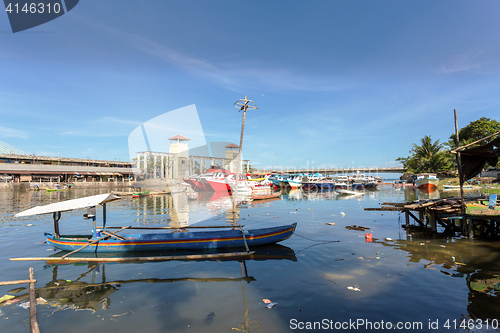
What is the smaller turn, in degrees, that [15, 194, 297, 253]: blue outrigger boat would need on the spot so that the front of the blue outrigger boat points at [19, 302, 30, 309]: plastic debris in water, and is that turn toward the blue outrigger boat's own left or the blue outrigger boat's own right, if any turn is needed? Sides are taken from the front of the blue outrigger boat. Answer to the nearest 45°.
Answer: approximately 135° to the blue outrigger boat's own right

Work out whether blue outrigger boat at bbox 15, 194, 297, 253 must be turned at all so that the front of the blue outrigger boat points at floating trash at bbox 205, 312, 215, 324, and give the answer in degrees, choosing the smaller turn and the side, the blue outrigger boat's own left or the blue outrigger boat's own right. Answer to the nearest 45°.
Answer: approximately 90° to the blue outrigger boat's own right

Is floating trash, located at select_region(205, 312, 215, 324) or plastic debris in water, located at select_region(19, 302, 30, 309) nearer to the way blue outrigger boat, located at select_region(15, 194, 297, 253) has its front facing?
the floating trash

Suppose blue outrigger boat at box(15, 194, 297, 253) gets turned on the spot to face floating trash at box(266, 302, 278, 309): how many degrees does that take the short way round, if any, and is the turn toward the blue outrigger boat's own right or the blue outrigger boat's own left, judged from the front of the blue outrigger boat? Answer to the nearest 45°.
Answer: approximately 45° to the blue outrigger boat's own right

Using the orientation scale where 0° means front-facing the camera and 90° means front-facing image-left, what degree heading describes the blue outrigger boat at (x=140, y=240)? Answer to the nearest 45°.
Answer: approximately 270°
